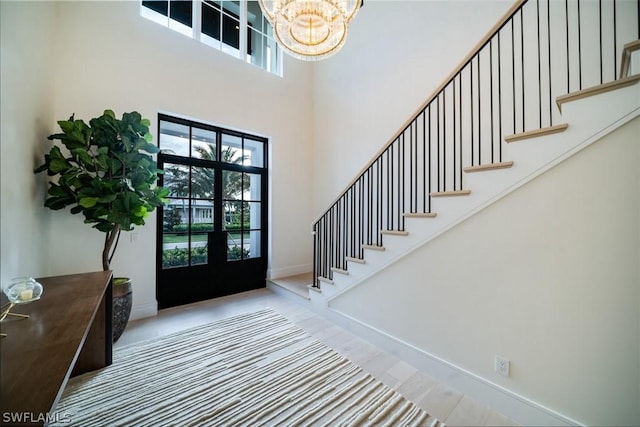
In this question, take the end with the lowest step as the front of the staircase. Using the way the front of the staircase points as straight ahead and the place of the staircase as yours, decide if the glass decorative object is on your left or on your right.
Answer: on your left

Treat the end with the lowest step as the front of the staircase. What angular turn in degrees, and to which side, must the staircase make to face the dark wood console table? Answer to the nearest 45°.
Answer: approximately 90° to its left

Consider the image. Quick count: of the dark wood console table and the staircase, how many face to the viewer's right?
1

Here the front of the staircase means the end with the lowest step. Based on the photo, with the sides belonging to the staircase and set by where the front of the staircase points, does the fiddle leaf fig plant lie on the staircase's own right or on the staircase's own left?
on the staircase's own left

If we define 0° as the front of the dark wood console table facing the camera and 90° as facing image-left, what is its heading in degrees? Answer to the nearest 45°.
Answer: approximately 270°

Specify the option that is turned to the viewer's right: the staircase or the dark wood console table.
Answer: the dark wood console table

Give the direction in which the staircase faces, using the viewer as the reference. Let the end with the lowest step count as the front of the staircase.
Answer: facing away from the viewer and to the left of the viewer
